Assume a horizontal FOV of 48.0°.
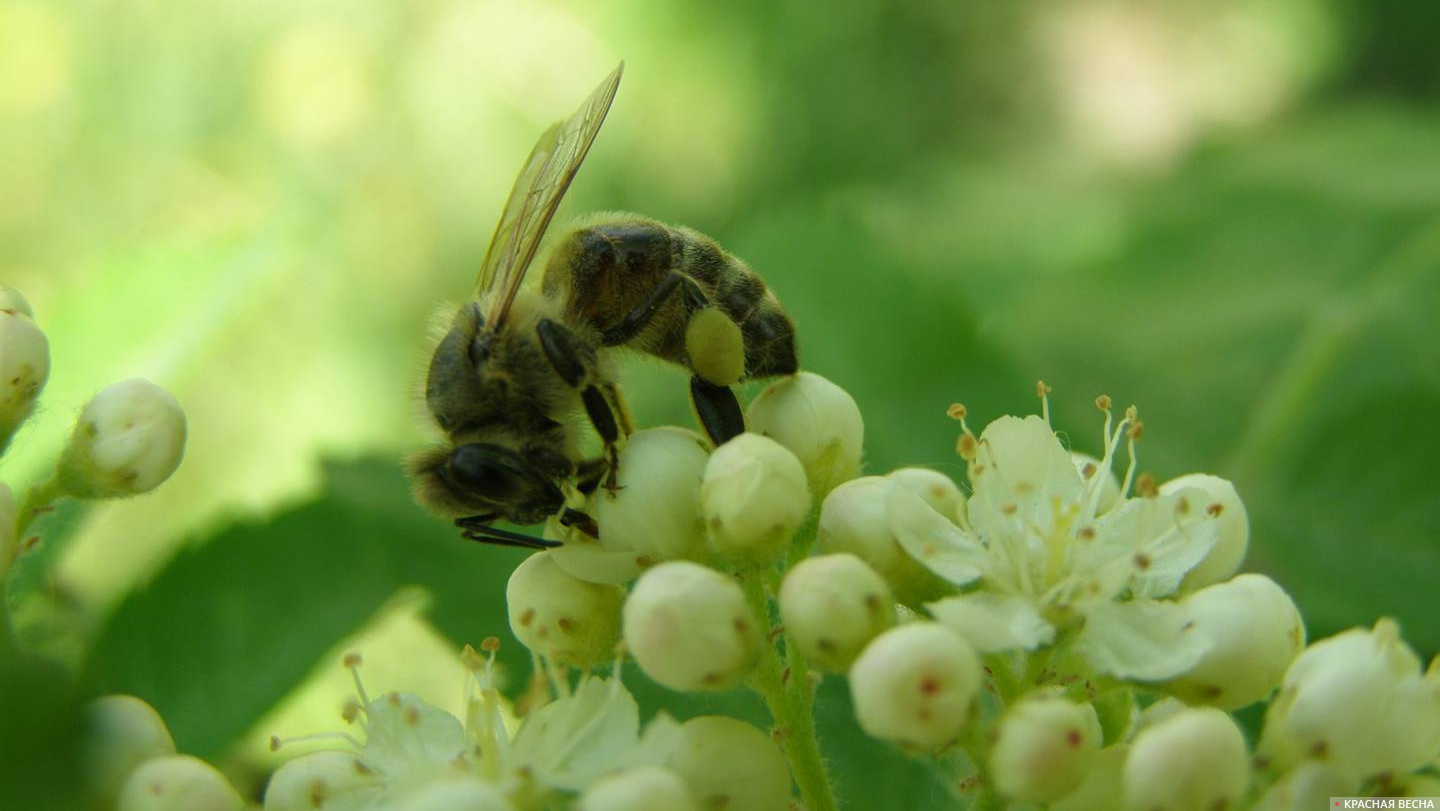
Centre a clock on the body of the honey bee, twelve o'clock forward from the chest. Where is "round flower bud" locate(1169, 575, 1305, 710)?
The round flower bud is roughly at 7 o'clock from the honey bee.

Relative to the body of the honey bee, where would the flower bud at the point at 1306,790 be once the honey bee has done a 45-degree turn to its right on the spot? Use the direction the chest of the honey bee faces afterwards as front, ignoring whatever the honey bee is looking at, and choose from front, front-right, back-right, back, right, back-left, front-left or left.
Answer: back

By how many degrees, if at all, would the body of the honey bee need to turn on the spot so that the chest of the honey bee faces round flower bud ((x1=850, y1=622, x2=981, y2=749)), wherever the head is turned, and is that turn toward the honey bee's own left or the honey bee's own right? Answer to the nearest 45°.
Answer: approximately 135° to the honey bee's own left

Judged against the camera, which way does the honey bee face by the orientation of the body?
to the viewer's left

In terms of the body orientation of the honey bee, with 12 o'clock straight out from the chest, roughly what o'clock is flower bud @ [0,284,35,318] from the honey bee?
The flower bud is roughly at 12 o'clock from the honey bee.
